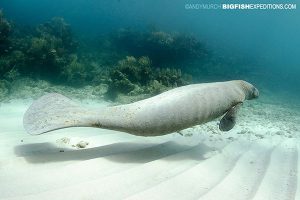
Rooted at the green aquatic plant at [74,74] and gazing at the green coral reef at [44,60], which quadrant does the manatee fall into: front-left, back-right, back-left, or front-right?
back-left

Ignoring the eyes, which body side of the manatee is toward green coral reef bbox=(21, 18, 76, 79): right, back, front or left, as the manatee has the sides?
left

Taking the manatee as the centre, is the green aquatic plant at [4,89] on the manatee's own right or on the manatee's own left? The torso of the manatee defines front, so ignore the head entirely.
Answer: on the manatee's own left

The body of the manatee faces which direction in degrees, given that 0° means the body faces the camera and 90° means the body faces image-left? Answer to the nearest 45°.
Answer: approximately 270°

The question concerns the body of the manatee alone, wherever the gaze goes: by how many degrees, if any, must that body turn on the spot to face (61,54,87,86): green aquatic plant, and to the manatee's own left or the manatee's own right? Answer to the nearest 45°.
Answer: approximately 90° to the manatee's own left
